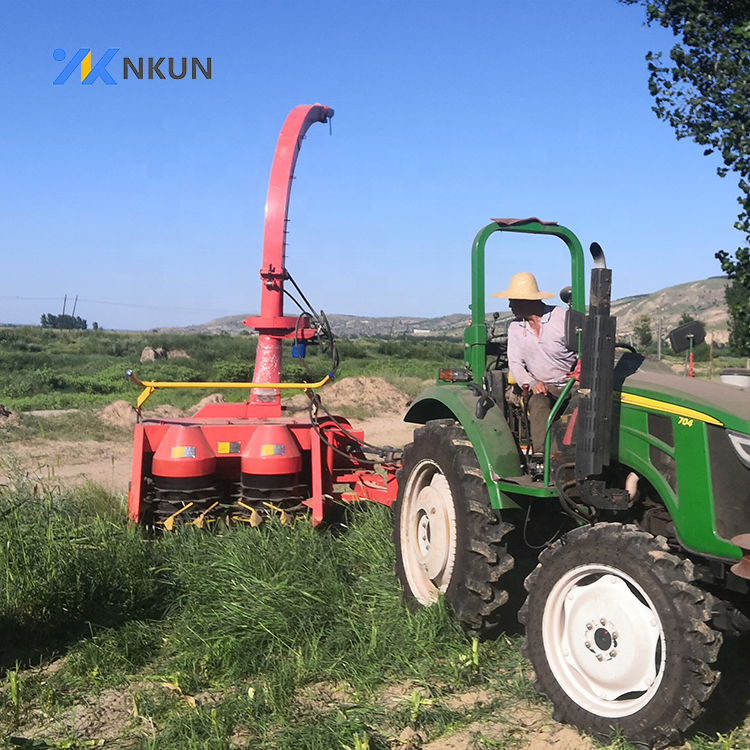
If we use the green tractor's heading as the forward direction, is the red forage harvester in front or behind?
behind

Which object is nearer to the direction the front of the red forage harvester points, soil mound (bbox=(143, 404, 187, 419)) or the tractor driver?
the tractor driver

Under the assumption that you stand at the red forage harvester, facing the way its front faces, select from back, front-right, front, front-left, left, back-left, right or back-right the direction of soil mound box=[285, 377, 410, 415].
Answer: back

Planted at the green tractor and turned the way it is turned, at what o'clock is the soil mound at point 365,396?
The soil mound is roughly at 7 o'clock from the green tractor.

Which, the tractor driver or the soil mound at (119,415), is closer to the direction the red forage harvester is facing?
the tractor driver

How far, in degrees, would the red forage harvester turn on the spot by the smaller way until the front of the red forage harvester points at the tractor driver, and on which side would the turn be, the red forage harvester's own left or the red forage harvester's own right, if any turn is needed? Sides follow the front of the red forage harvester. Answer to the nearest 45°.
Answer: approximately 45° to the red forage harvester's own left

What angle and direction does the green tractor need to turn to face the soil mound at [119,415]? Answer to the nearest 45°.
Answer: approximately 180°

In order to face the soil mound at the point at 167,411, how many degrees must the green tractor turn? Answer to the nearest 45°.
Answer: approximately 180°

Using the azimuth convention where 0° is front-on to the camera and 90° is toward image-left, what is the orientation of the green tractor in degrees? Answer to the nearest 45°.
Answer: approximately 315°

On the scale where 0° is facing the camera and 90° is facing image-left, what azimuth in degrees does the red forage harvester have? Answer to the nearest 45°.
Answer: approximately 0°
